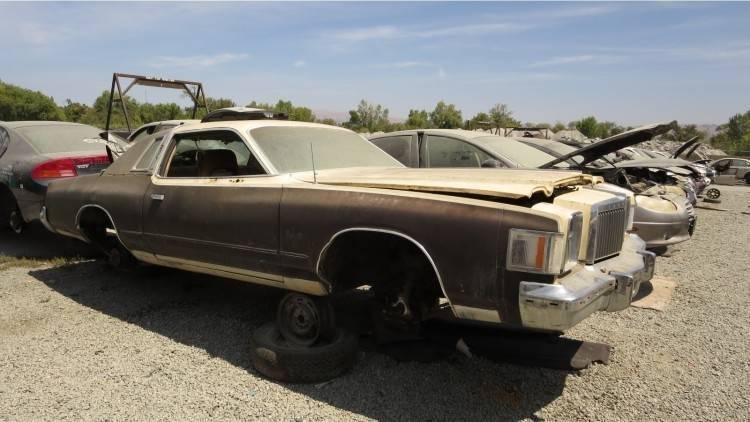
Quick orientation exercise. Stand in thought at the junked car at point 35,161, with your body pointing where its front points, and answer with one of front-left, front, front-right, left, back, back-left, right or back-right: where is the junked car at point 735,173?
back-right

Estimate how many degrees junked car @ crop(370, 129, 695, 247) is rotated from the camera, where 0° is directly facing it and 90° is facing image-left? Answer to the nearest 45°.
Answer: approximately 315°

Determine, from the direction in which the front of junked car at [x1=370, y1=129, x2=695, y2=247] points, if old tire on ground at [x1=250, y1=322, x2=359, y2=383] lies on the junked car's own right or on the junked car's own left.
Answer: on the junked car's own right

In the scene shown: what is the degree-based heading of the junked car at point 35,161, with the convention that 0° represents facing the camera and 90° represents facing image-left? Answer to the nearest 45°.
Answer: approximately 135°

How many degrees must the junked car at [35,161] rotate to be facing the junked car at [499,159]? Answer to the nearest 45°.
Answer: approximately 180°

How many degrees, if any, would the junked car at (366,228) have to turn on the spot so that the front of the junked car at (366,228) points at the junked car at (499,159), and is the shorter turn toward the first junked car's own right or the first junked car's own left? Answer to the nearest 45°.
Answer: approximately 90° to the first junked car's own left

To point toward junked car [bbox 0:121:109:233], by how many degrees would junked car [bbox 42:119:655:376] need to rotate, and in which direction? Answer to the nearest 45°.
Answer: approximately 180°

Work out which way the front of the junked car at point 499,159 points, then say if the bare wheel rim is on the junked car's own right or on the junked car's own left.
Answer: on the junked car's own right

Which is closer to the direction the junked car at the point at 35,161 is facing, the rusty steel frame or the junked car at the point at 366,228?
the rusty steel frame
